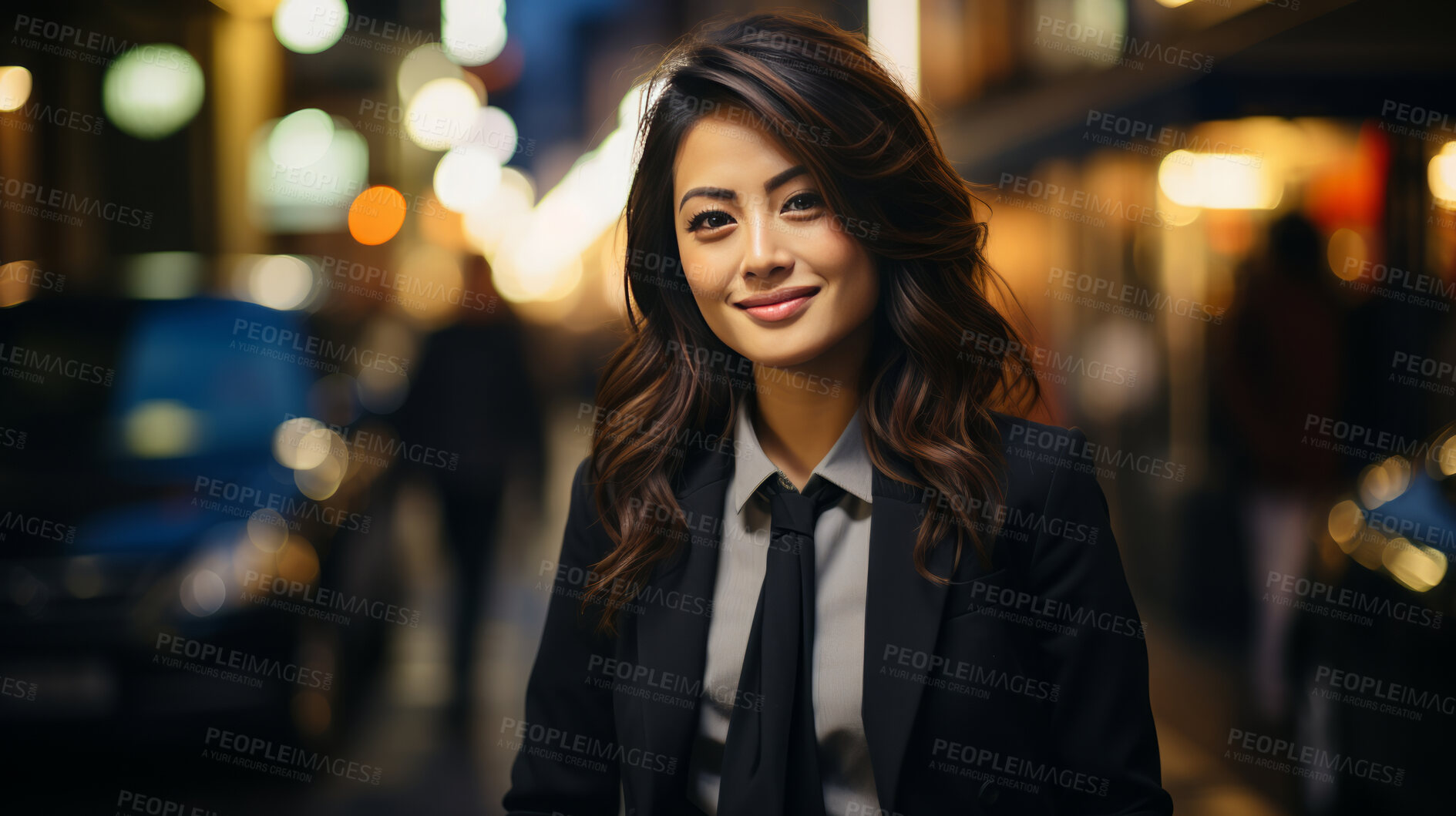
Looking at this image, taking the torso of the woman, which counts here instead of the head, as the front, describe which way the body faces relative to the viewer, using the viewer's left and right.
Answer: facing the viewer

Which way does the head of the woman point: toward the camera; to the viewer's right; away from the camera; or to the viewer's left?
toward the camera
